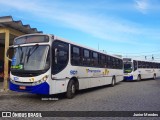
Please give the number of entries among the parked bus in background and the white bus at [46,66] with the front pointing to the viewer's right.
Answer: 0

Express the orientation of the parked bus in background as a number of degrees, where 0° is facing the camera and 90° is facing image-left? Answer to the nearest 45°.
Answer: approximately 45°

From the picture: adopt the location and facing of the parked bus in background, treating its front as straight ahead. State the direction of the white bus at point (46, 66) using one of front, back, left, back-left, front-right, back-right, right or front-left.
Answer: front-left

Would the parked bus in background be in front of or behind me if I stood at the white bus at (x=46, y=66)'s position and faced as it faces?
behind
